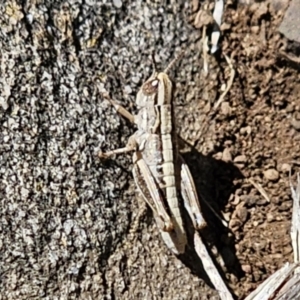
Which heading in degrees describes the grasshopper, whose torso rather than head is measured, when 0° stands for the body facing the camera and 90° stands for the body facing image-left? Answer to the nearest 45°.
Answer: approximately 180°

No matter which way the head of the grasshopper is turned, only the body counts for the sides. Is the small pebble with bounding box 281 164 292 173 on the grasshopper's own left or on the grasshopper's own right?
on the grasshopper's own right
